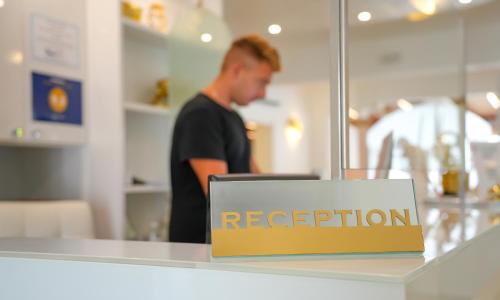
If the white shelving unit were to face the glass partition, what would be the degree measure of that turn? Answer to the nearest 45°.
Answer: approximately 45° to its left

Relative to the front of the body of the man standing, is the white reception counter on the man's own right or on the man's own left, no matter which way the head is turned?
on the man's own right

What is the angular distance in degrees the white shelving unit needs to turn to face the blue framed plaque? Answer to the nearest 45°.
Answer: approximately 90° to its right

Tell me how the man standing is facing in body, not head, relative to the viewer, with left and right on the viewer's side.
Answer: facing to the right of the viewer

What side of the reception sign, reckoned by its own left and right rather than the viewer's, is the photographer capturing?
front

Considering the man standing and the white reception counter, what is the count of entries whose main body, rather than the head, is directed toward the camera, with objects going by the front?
1

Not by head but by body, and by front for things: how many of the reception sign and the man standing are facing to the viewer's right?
1

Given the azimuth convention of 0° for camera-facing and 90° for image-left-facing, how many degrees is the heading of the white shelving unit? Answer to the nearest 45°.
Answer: approximately 315°

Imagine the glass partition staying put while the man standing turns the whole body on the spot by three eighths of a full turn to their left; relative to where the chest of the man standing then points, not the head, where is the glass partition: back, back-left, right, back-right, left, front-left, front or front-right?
right

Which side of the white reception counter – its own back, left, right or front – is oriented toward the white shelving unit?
back

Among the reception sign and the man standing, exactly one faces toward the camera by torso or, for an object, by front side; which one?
the reception sign

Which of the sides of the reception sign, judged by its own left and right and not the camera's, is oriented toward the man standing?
back

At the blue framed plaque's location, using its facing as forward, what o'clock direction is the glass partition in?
The glass partition is roughly at 10 o'clock from the blue framed plaque.

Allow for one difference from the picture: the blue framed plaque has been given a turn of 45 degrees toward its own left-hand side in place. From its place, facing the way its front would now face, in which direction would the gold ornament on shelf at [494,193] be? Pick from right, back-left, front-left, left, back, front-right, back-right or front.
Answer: front

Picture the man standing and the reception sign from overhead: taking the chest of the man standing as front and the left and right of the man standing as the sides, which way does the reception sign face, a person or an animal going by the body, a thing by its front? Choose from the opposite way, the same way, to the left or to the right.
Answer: to the right

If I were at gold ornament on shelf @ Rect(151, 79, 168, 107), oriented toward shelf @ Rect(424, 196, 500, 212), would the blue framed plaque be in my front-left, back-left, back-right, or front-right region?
back-right
